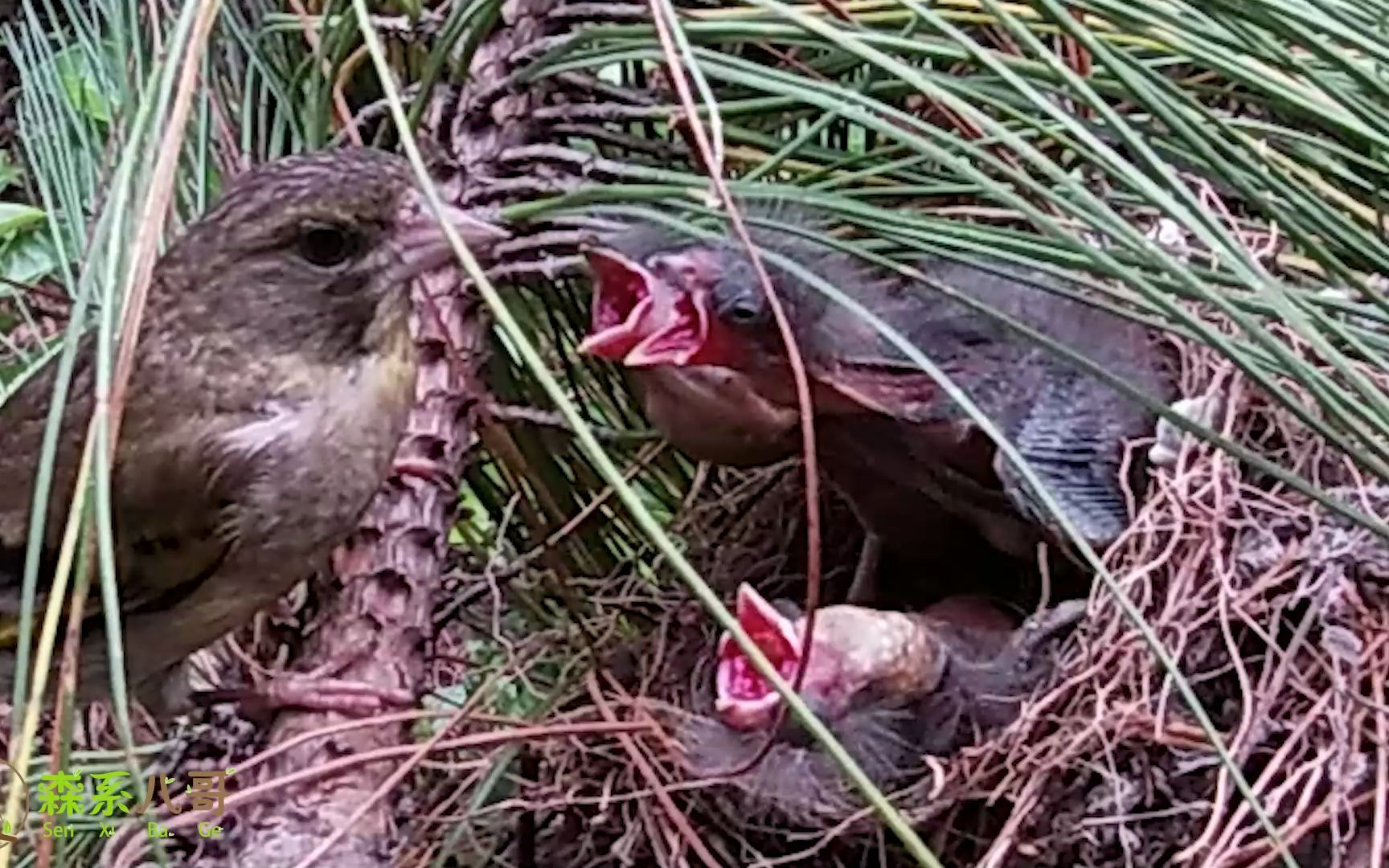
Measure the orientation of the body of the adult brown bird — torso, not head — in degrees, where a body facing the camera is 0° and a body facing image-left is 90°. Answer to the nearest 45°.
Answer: approximately 270°

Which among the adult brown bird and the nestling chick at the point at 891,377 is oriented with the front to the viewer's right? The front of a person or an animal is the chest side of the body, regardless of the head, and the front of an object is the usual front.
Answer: the adult brown bird

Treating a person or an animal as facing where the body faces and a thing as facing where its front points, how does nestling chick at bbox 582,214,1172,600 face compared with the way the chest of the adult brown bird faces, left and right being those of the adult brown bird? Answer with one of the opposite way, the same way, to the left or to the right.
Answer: the opposite way

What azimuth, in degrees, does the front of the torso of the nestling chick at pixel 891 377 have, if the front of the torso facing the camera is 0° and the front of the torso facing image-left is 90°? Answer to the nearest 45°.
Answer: approximately 90°

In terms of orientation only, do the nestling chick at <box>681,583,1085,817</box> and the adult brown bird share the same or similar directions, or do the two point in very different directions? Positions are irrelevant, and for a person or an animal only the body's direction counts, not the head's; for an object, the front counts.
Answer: very different directions

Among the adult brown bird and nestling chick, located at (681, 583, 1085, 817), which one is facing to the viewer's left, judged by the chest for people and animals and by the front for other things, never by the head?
the nestling chick

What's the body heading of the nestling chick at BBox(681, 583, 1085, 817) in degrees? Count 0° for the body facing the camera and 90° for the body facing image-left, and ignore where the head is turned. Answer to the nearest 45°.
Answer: approximately 90°
